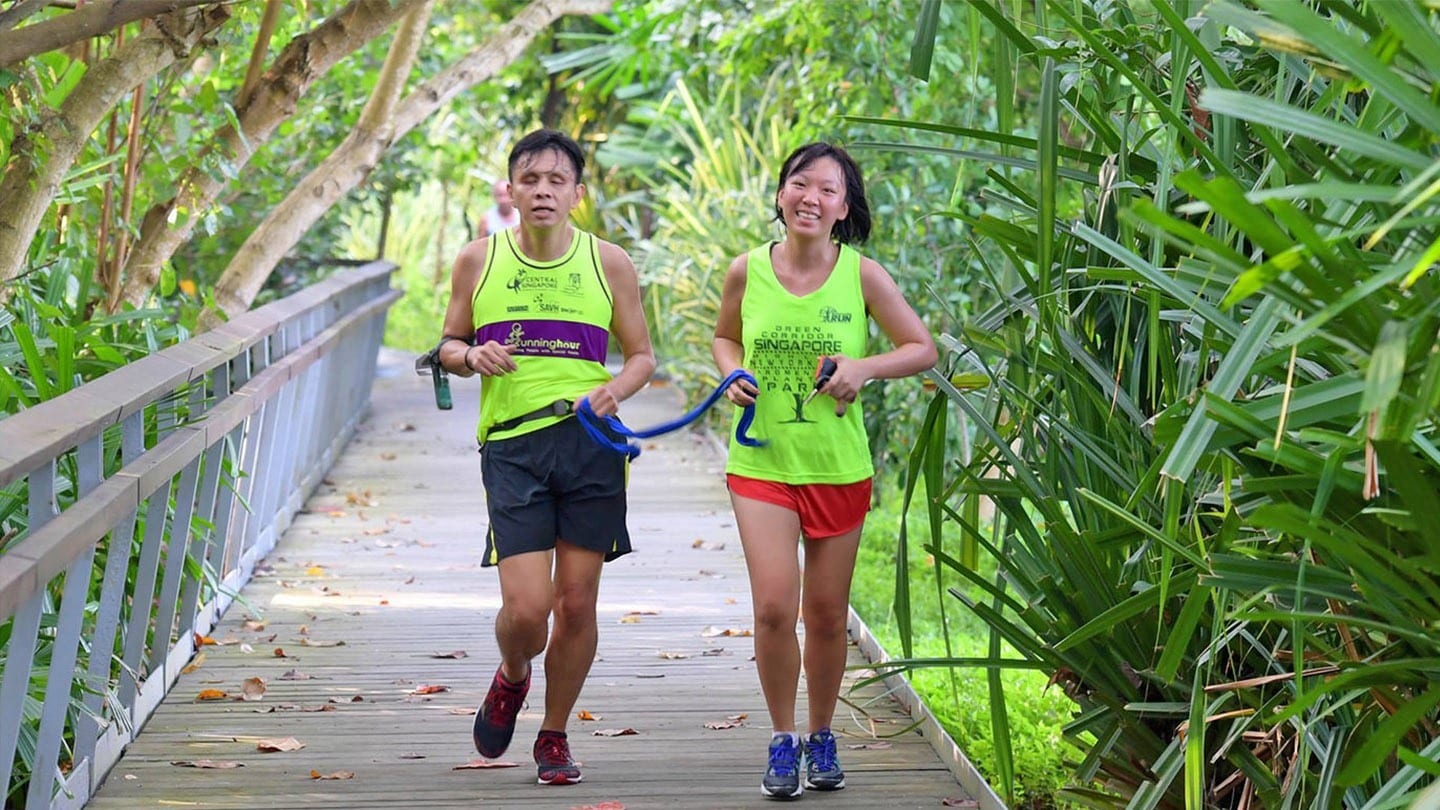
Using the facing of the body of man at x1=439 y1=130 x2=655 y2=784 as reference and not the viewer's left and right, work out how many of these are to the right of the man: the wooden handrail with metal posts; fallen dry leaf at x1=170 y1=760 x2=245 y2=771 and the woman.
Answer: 2

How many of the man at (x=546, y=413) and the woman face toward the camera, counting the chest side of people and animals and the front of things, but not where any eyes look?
2

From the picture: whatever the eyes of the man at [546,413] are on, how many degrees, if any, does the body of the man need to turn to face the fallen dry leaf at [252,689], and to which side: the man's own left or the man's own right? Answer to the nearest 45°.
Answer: approximately 135° to the man's own right

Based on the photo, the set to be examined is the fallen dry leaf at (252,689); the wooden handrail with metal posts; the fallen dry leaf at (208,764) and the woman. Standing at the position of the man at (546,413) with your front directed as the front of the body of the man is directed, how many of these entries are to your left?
1

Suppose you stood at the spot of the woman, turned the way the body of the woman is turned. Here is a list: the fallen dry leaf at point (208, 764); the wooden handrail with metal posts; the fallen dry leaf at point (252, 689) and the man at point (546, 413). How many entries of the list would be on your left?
0

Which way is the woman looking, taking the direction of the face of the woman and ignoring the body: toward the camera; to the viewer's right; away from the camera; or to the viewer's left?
toward the camera

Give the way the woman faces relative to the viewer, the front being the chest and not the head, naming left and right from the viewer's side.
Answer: facing the viewer

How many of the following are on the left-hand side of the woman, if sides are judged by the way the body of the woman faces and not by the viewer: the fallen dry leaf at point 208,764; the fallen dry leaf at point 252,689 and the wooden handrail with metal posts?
0

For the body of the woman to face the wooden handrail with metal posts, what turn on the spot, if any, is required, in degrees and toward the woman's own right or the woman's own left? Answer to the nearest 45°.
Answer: approximately 90° to the woman's own right

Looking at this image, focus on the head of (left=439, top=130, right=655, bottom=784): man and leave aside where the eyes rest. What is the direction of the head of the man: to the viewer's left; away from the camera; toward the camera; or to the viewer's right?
toward the camera

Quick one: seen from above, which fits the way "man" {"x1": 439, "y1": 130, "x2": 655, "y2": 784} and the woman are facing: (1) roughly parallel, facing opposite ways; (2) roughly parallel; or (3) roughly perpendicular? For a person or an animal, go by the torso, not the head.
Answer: roughly parallel

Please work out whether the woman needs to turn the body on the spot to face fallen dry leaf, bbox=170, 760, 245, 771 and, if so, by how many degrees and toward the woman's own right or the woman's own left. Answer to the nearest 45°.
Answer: approximately 90° to the woman's own right

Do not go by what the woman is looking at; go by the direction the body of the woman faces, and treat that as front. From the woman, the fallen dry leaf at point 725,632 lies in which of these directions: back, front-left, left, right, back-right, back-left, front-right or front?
back

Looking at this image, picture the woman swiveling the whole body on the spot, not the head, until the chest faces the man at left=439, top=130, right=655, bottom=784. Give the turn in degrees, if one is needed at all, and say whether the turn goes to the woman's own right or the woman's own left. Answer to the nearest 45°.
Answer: approximately 90° to the woman's own right
